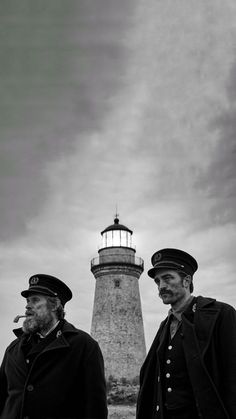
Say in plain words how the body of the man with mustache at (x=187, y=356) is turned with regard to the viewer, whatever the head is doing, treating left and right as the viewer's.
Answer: facing the viewer and to the left of the viewer

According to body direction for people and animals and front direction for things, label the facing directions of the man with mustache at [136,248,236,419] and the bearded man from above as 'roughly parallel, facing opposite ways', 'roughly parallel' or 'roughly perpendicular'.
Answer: roughly parallel

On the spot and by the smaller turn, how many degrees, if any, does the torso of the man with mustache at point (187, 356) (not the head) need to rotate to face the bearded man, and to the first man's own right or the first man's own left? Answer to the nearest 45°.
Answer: approximately 45° to the first man's own right

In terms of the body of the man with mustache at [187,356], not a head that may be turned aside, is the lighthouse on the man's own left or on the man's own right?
on the man's own right

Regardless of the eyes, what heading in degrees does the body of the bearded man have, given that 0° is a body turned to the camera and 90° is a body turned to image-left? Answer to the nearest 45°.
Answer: approximately 45°

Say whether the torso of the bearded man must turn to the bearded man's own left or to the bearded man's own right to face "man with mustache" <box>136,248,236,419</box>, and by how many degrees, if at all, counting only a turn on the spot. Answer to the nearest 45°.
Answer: approximately 90° to the bearded man's own left

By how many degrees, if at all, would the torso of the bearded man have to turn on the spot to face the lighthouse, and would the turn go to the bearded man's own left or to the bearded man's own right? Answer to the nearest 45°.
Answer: approximately 135° to the bearded man's own right

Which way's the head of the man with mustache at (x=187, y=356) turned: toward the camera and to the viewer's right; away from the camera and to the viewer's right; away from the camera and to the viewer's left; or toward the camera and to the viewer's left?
toward the camera and to the viewer's left

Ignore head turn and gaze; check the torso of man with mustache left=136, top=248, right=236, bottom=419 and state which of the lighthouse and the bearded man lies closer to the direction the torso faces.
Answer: the bearded man

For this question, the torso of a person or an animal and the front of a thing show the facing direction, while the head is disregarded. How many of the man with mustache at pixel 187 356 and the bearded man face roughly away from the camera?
0

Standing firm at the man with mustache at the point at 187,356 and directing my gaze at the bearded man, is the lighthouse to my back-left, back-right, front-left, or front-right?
front-right
